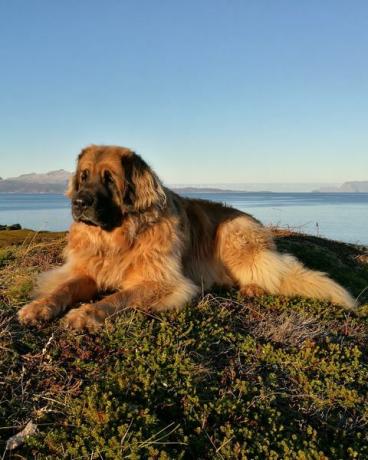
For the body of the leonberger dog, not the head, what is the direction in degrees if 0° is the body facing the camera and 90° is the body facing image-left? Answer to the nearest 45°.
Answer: approximately 45°
